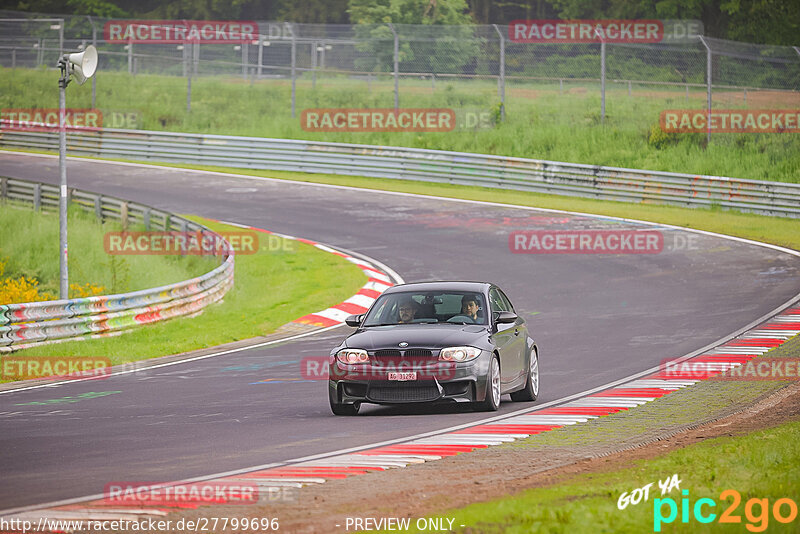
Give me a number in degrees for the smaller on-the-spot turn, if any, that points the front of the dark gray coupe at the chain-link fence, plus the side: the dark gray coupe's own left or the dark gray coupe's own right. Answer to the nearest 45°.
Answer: approximately 135° to the dark gray coupe's own right

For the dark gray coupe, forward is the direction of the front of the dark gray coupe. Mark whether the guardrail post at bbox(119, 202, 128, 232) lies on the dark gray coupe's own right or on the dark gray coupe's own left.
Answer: on the dark gray coupe's own right

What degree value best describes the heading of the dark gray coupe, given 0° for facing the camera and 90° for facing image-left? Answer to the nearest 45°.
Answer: approximately 45°

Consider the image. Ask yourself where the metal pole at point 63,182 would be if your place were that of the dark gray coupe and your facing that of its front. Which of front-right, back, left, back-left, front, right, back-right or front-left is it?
right

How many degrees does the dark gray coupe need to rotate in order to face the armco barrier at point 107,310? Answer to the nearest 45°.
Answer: approximately 90° to its right

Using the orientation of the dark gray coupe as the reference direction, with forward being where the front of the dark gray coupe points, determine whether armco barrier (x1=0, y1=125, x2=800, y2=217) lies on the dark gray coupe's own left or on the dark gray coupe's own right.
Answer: on the dark gray coupe's own right
